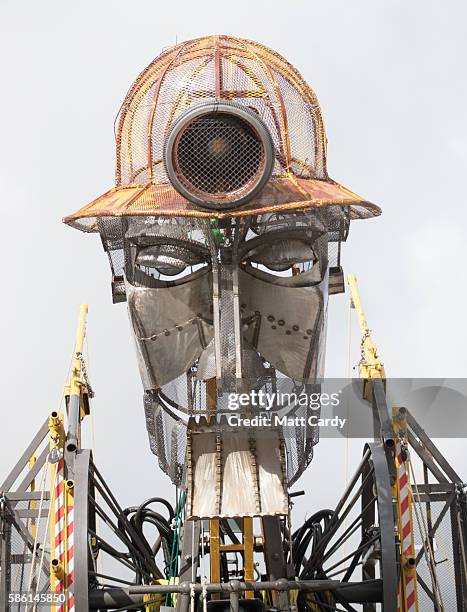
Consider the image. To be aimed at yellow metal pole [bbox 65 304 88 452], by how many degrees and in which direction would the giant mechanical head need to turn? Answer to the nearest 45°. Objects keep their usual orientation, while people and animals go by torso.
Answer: approximately 135° to its right

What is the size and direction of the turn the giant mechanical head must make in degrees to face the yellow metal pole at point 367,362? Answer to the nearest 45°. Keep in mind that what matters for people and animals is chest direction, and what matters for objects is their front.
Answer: approximately 135° to its left

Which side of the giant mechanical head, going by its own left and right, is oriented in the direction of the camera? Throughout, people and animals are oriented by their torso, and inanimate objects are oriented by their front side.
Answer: front
